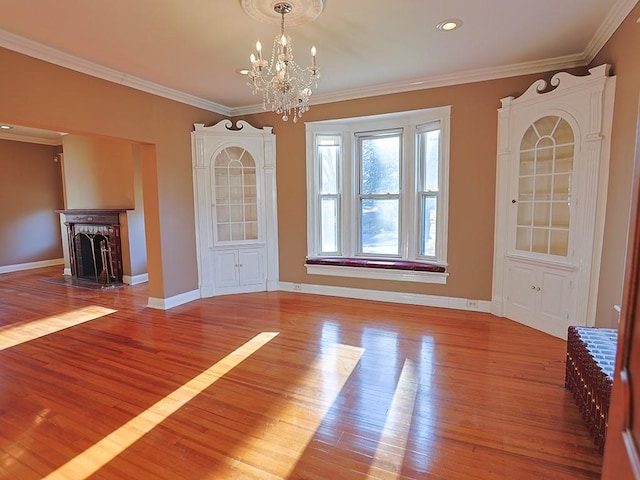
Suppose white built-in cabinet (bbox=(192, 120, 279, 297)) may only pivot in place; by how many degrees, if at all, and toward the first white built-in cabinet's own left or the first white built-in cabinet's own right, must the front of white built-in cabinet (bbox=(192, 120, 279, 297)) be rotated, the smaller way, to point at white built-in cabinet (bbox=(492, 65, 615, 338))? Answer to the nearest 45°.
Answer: approximately 45° to the first white built-in cabinet's own left

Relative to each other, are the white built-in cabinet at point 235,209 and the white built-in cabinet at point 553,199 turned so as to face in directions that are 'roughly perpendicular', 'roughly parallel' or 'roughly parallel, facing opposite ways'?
roughly perpendicular

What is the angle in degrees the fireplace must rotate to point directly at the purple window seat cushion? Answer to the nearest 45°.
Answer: approximately 90° to its left

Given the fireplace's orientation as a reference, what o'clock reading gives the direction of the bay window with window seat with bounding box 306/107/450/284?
The bay window with window seat is roughly at 9 o'clock from the fireplace.

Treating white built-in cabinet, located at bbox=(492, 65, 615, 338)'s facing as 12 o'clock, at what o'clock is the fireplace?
The fireplace is roughly at 1 o'clock from the white built-in cabinet.

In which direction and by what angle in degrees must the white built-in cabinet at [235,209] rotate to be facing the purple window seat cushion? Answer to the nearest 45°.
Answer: approximately 45° to its left

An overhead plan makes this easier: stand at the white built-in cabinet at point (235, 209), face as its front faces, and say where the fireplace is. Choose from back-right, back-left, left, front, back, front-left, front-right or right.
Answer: back-right

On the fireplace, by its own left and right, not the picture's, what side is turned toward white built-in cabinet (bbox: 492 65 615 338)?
left

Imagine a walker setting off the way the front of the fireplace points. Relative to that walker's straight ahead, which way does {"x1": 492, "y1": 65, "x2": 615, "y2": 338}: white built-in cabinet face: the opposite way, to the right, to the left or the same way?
to the right

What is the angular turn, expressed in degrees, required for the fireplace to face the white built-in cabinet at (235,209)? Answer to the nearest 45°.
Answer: approximately 90° to its left

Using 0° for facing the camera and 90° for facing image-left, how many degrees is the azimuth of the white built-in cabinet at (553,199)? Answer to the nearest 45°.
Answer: approximately 45°

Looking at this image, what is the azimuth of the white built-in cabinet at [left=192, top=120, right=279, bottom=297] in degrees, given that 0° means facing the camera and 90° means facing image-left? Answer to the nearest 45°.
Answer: approximately 0°
